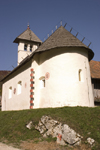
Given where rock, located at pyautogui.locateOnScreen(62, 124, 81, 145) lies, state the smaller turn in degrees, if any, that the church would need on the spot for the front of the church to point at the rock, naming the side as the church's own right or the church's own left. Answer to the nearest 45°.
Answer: approximately 135° to the church's own left

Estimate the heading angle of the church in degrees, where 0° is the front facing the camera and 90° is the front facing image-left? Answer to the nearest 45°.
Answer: approximately 135°

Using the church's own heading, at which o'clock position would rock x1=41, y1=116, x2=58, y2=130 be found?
The rock is roughly at 8 o'clock from the church.

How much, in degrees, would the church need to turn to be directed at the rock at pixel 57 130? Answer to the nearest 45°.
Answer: approximately 135° to its left

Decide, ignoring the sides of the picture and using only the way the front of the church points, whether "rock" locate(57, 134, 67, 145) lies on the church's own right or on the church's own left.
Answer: on the church's own left

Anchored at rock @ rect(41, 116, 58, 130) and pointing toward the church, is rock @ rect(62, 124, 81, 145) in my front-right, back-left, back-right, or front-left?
back-right

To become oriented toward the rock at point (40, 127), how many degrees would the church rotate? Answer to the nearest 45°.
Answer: approximately 135° to its left

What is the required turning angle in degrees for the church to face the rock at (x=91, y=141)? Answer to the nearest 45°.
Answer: approximately 135° to its left

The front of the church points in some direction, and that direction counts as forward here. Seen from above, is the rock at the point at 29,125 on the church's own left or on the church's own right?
on the church's own left
